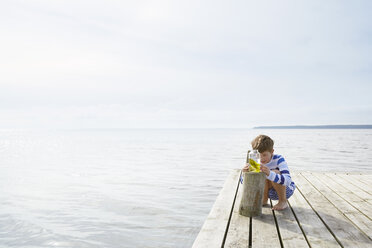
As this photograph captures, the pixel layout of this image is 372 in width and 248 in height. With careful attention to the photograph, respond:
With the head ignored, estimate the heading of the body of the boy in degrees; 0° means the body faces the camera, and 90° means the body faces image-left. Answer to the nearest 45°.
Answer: approximately 45°
